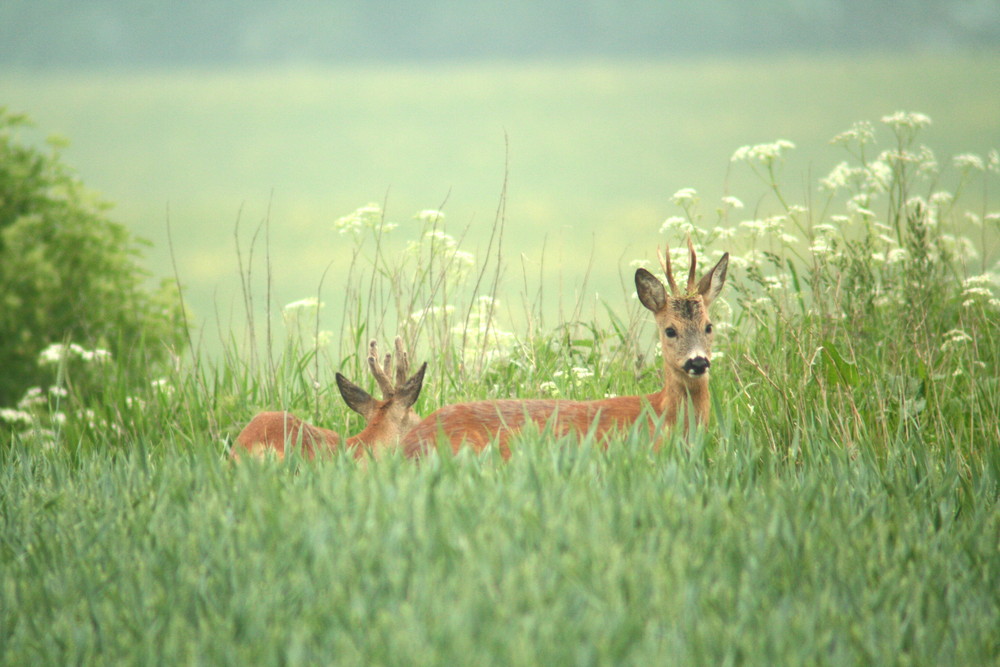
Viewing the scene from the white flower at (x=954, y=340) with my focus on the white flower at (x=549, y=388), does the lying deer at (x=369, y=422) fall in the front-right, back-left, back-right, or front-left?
front-left

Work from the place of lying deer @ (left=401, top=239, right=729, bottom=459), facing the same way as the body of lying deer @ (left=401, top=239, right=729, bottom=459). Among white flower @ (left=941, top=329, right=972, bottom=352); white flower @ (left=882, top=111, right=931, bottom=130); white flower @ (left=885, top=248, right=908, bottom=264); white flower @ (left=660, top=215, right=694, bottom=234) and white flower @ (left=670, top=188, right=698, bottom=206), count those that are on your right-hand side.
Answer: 0

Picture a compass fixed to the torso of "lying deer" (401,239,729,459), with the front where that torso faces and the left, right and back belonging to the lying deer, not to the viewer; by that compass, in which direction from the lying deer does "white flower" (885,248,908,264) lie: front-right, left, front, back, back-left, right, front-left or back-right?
front-left

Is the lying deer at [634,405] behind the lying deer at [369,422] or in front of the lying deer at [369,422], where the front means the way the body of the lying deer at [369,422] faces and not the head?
in front

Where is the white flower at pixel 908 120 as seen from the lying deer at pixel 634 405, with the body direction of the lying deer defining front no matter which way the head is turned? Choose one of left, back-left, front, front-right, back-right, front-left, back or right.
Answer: front-left

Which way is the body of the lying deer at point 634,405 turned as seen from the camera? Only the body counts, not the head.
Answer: to the viewer's right

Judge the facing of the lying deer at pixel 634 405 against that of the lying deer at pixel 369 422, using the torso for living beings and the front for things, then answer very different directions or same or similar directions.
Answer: same or similar directions

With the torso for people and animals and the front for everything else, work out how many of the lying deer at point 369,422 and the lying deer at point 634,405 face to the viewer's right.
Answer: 2

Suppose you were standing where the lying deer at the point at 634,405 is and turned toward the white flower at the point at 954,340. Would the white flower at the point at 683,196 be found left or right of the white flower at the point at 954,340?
left

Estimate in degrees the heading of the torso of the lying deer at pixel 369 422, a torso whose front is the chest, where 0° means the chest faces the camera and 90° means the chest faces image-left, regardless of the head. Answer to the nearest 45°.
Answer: approximately 270°

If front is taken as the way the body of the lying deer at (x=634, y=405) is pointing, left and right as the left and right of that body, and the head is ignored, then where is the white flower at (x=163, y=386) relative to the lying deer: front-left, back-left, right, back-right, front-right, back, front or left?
back-left

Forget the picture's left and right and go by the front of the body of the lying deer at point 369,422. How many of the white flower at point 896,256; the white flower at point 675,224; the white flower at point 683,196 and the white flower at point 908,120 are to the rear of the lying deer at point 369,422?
0

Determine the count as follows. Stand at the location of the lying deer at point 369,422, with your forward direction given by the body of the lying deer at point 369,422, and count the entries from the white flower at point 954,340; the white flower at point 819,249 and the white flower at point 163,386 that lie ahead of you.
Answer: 2

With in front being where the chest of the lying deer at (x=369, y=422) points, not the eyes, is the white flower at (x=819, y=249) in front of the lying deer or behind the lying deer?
in front
